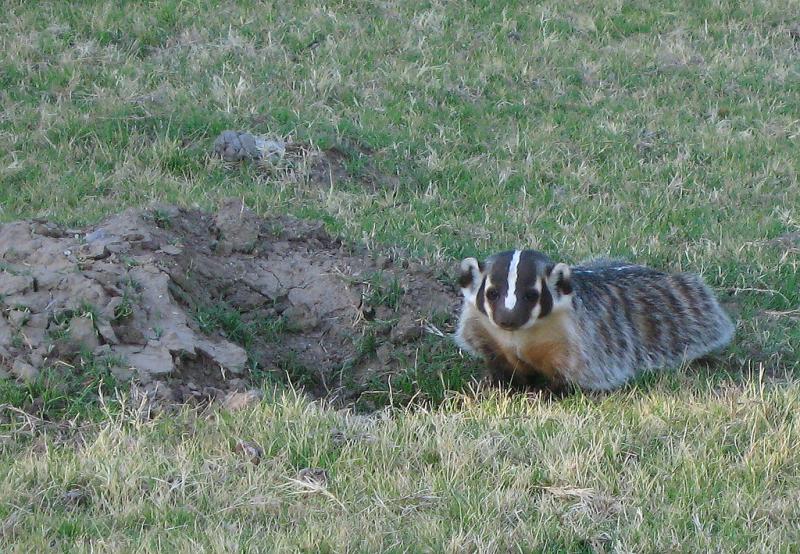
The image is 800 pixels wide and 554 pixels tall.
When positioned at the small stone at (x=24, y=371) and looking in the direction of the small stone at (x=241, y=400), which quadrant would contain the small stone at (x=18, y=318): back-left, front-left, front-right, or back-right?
back-left

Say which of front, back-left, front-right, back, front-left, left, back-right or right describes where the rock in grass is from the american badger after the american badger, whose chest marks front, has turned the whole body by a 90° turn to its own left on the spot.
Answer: back

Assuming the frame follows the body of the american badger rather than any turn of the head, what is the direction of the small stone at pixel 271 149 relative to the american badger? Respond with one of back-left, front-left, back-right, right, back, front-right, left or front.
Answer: right

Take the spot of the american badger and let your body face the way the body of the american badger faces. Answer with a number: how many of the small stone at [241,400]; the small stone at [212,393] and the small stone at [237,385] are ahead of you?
3

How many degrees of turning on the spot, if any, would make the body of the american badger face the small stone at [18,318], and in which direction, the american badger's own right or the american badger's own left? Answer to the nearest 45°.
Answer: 0° — it already faces it

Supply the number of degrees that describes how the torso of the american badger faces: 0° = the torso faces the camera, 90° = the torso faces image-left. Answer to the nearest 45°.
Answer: approximately 45°

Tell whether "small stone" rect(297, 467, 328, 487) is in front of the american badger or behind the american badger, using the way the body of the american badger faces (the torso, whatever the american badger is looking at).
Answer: in front

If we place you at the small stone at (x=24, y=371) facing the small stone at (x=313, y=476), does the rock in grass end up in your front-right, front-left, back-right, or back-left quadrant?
back-left
